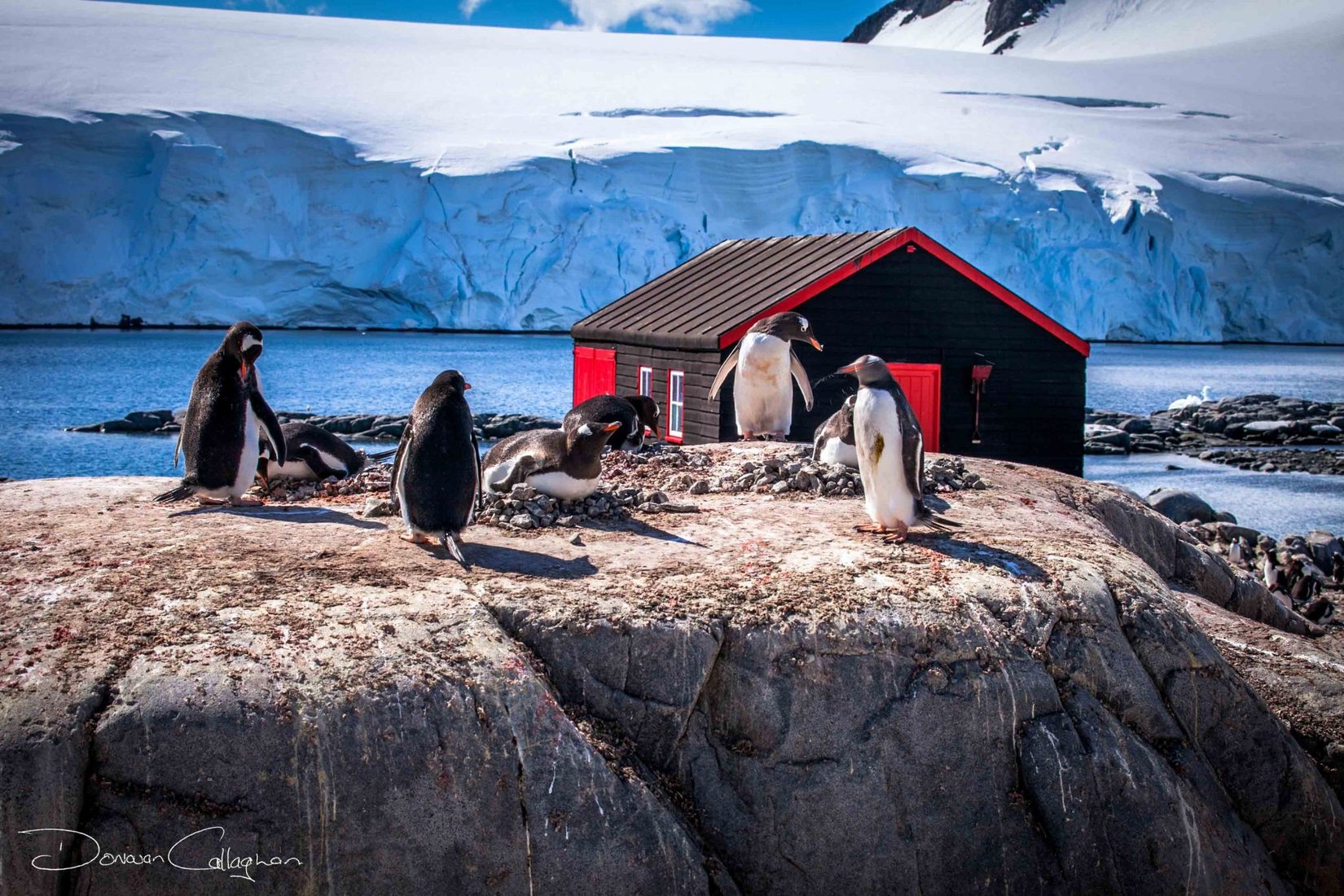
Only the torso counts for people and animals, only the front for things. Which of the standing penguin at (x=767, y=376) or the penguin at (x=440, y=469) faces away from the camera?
the penguin

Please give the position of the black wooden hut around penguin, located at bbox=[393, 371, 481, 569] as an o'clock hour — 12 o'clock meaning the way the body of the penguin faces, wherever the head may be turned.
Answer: The black wooden hut is roughly at 1 o'clock from the penguin.

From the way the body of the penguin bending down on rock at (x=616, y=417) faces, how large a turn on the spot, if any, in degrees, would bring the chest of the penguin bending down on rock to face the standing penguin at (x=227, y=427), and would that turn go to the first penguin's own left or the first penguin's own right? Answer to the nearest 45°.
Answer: approximately 135° to the first penguin's own right

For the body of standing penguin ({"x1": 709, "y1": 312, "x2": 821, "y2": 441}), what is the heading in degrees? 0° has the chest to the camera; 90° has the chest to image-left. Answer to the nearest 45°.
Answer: approximately 0°

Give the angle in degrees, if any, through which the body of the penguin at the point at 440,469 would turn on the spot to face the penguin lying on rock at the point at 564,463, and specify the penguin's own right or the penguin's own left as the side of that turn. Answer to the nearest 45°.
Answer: approximately 45° to the penguin's own right

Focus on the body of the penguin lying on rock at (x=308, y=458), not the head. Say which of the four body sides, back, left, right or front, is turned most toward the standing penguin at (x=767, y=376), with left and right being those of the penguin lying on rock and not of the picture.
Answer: back

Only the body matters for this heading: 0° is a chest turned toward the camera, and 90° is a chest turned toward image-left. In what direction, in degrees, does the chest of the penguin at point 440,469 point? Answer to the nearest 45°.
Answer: approximately 180°

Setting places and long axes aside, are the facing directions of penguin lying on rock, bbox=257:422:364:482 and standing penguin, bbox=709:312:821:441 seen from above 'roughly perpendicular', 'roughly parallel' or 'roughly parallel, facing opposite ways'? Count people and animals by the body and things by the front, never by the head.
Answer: roughly perpendicular

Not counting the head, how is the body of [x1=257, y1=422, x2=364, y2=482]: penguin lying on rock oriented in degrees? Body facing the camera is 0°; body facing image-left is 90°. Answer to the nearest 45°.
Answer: approximately 90°

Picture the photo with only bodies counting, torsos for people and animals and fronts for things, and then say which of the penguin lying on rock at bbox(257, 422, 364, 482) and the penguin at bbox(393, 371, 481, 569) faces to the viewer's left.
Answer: the penguin lying on rock

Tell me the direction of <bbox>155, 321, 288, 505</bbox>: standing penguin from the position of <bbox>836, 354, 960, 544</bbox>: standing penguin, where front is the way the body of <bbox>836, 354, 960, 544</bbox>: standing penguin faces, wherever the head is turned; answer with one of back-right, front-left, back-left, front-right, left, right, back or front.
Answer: front-right

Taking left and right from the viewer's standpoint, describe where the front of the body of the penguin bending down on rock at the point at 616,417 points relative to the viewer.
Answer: facing to the right of the viewer
